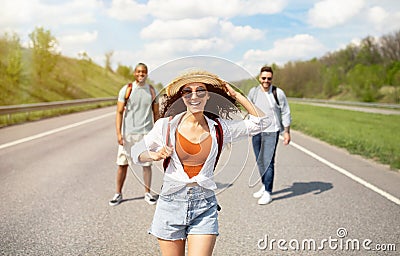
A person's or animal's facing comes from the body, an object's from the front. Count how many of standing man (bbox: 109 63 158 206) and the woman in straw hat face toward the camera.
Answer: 2

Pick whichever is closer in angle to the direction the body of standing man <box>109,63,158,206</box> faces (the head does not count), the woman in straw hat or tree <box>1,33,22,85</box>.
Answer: the woman in straw hat

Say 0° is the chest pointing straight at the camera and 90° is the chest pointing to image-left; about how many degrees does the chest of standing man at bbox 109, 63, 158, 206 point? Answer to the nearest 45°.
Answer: approximately 0°

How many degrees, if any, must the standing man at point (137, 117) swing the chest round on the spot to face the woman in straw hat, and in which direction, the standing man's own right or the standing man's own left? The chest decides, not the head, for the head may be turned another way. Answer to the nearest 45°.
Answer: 0° — they already face them

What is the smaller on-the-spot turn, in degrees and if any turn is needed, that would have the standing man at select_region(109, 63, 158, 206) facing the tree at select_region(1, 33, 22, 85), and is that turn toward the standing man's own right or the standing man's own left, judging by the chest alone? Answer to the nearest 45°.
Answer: approximately 180°

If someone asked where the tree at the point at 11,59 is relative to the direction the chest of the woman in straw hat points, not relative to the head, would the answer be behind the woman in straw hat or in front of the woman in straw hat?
behind
